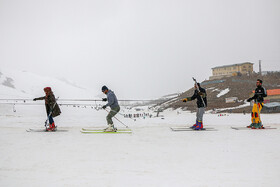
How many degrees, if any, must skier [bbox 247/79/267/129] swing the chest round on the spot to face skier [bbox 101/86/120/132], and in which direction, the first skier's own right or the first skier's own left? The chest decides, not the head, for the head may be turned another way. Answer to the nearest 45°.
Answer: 0° — they already face them

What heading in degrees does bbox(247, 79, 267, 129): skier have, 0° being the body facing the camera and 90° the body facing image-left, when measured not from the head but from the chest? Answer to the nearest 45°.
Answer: approximately 45°
